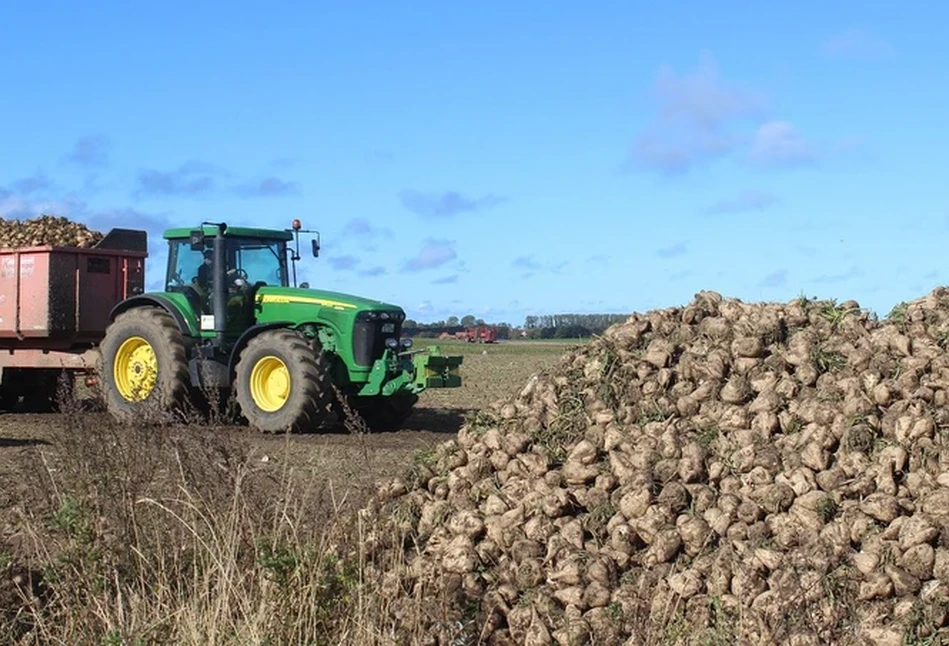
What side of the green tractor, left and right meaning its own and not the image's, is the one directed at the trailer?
back

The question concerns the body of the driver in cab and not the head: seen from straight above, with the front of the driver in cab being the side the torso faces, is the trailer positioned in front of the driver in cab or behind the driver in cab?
behind

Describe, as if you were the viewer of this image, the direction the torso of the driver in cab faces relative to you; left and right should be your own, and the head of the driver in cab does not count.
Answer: facing the viewer and to the right of the viewer
